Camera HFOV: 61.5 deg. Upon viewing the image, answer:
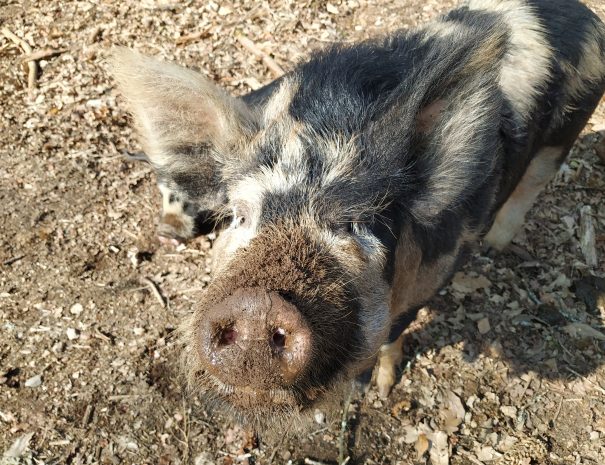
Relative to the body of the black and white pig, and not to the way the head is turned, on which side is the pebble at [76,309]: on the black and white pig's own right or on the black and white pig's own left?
on the black and white pig's own right

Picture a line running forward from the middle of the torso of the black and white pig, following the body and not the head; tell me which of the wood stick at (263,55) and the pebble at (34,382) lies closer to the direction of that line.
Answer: the pebble

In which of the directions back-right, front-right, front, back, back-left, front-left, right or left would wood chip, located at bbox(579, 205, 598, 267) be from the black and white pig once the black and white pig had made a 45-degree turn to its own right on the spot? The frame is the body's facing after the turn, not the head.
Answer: back-right

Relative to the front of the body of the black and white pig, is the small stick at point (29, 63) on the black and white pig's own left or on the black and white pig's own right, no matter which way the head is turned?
on the black and white pig's own right

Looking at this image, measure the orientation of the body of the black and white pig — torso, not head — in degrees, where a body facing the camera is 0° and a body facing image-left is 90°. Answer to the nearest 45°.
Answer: approximately 45°

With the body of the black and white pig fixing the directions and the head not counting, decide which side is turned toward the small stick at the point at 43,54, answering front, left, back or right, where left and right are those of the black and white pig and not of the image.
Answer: right

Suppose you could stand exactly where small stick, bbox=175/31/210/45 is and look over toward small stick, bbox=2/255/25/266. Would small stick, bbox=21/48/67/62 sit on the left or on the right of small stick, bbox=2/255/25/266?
right
